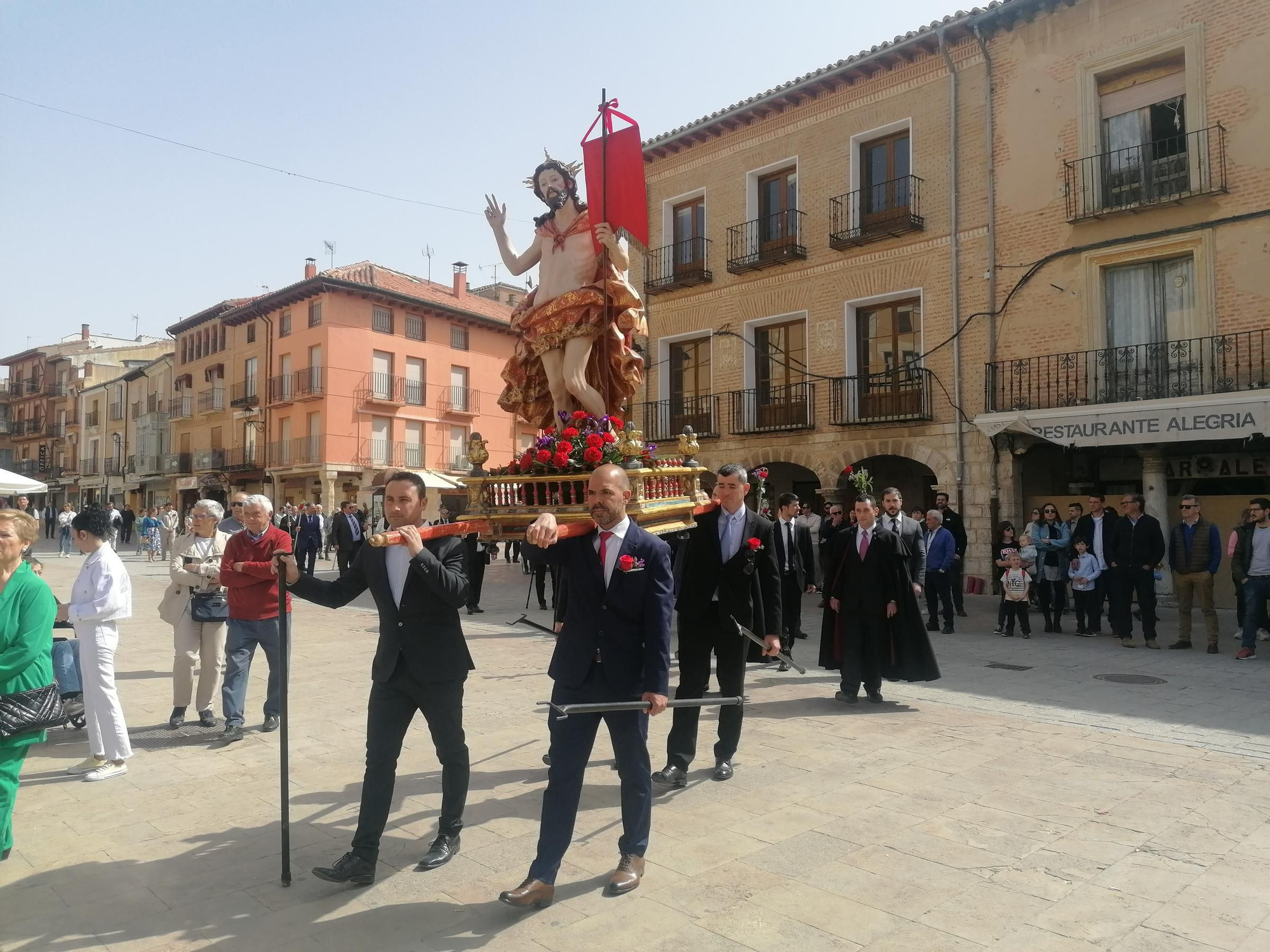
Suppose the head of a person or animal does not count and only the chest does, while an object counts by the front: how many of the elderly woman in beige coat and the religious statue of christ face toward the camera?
2

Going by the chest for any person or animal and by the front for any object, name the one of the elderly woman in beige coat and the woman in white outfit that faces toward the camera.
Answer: the elderly woman in beige coat

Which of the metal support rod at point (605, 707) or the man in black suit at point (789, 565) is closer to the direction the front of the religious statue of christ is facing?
the metal support rod

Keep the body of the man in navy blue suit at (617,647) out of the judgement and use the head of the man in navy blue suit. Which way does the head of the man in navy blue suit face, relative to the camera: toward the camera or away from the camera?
toward the camera

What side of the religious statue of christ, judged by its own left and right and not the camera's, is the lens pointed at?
front

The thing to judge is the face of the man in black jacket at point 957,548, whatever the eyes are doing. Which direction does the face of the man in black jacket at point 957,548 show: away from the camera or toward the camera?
toward the camera

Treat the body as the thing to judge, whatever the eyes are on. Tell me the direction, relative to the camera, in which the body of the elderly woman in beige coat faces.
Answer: toward the camera

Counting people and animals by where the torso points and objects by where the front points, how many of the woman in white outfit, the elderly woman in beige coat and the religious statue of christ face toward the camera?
2

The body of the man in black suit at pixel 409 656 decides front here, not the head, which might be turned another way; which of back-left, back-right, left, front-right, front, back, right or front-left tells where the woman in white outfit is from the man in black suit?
right

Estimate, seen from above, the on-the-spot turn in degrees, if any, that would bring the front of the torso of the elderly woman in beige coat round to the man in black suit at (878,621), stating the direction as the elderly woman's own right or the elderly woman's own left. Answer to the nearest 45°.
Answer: approximately 90° to the elderly woman's own left

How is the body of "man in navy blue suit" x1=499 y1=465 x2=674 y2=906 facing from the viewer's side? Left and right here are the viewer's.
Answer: facing the viewer and to the left of the viewer

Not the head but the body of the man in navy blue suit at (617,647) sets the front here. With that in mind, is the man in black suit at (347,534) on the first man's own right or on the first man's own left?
on the first man's own right

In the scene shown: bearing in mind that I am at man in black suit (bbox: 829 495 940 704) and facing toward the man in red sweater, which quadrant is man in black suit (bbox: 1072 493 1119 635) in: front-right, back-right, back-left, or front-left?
back-right

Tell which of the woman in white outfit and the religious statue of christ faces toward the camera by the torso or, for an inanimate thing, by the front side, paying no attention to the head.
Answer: the religious statue of christ

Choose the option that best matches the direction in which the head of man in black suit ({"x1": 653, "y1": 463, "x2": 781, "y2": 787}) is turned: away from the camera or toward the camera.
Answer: toward the camera

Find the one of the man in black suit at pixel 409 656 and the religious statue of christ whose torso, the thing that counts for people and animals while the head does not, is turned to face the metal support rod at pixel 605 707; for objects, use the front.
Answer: the religious statue of christ
